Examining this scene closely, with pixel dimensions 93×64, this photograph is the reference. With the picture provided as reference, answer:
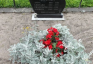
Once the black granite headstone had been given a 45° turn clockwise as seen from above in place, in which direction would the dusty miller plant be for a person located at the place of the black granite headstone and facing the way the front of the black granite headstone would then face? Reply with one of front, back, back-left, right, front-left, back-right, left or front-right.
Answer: front-left

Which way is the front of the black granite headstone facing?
toward the camera
